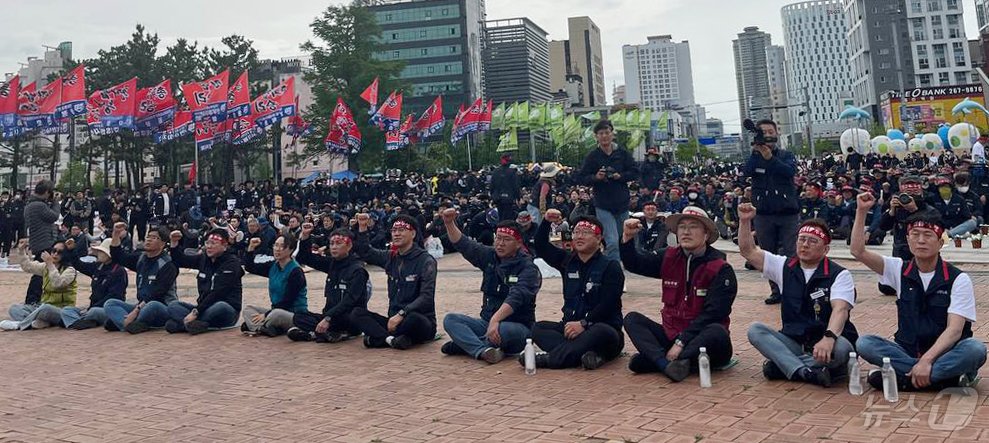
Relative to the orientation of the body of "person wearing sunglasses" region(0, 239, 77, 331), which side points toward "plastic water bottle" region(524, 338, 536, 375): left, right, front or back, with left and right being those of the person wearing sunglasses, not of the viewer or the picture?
left

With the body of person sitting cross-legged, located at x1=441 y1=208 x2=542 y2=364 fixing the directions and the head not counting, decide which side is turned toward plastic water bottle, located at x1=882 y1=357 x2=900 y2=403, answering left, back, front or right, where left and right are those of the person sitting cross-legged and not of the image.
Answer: left

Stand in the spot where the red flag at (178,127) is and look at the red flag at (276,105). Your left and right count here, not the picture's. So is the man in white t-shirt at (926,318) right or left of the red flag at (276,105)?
right

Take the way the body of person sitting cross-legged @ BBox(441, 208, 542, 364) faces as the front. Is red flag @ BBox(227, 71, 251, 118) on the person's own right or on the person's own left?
on the person's own right

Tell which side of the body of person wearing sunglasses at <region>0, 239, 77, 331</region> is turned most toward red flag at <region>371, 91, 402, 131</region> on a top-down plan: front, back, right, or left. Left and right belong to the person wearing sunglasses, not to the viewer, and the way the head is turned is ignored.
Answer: back

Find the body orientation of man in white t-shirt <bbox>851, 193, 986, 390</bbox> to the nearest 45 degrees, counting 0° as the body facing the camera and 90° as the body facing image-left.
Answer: approximately 0°

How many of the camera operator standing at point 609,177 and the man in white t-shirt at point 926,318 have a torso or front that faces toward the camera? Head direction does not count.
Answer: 2

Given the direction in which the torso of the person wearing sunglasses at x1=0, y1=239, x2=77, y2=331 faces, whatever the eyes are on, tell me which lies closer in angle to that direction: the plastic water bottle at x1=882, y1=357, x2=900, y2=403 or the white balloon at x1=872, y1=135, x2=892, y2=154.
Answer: the plastic water bottle

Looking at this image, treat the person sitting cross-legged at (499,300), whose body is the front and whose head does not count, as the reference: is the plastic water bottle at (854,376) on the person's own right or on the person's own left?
on the person's own left
